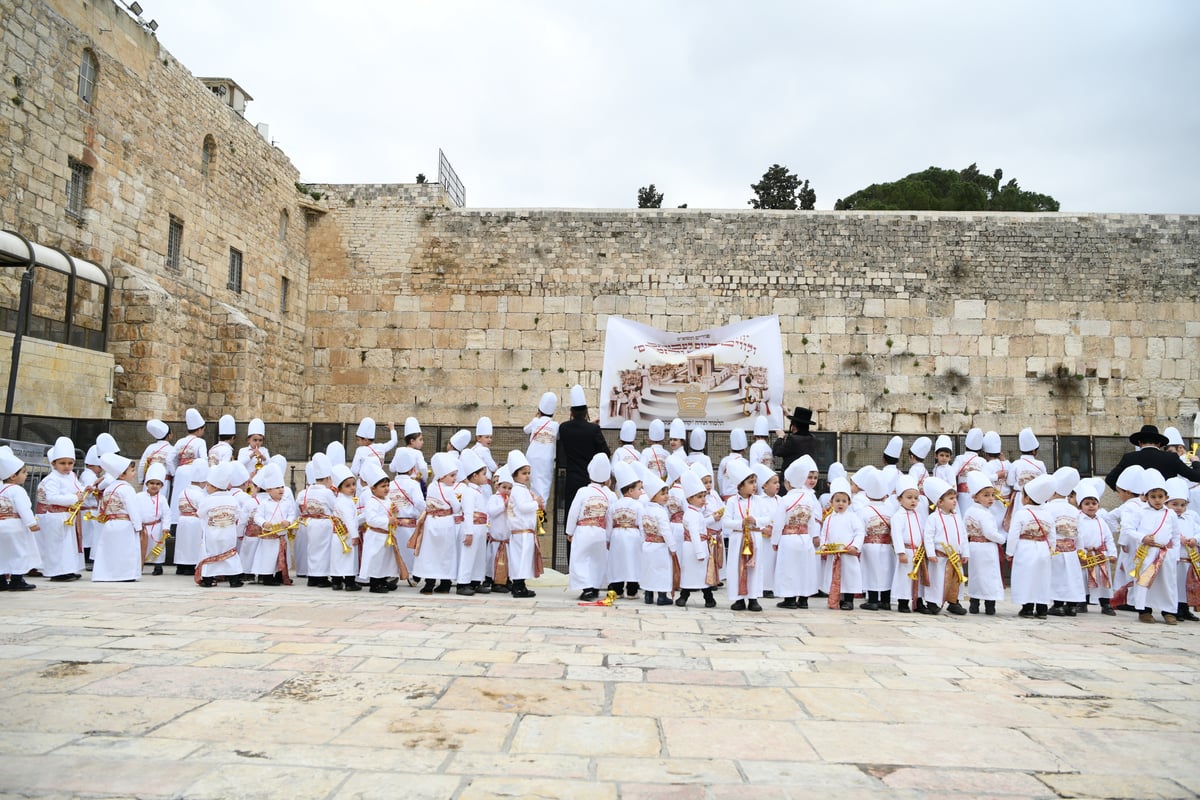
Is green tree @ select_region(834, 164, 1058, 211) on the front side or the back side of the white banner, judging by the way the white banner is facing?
on the back side

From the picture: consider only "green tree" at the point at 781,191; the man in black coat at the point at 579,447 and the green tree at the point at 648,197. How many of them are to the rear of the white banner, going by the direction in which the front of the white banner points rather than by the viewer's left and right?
2

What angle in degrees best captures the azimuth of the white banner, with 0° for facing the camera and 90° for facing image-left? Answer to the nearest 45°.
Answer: approximately 0°

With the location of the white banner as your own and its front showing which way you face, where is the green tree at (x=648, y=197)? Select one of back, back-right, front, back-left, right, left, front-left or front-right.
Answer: back

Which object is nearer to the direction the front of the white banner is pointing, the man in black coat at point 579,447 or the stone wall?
the man in black coat

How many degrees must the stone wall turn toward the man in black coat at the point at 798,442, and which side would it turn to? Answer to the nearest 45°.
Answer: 0° — it already faces them
